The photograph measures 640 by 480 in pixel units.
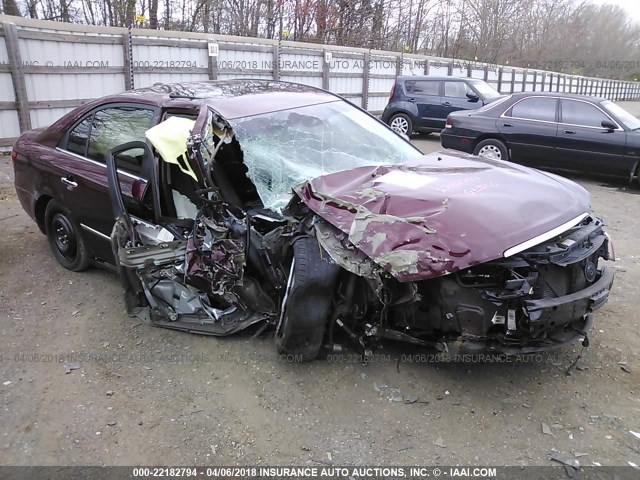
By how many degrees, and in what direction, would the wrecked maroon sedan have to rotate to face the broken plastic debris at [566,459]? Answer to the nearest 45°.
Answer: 0° — it already faces it

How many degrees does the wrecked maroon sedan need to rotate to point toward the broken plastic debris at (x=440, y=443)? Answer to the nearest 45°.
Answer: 0° — it already faces it

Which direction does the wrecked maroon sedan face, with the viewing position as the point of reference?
facing the viewer and to the right of the viewer
